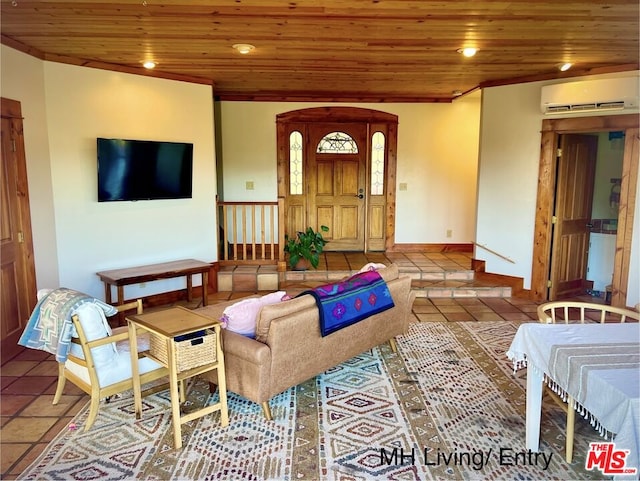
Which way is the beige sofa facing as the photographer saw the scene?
facing away from the viewer and to the left of the viewer

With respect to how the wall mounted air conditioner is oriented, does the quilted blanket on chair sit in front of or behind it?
in front

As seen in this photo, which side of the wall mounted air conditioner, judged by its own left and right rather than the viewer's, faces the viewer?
front

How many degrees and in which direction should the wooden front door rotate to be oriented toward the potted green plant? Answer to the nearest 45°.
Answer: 0° — it already faces it

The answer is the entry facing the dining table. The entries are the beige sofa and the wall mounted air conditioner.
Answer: the wall mounted air conditioner

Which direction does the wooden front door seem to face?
toward the camera

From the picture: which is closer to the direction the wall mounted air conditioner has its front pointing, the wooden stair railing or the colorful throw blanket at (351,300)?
the colorful throw blanket

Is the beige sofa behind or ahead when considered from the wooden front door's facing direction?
ahead

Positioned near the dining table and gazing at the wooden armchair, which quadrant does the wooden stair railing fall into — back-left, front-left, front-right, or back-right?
front-right

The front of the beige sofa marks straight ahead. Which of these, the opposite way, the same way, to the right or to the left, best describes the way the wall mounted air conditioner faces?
to the left

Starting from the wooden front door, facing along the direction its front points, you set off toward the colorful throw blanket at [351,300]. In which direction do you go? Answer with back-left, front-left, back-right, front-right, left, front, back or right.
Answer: front

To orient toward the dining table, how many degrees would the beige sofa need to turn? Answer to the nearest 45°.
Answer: approximately 180°

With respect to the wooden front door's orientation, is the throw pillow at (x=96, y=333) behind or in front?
in front

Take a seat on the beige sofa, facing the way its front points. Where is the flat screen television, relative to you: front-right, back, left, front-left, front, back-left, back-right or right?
front

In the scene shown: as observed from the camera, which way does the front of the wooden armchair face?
facing away from the viewer and to the right of the viewer

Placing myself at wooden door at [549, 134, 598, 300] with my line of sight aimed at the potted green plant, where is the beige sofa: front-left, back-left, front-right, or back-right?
front-left
